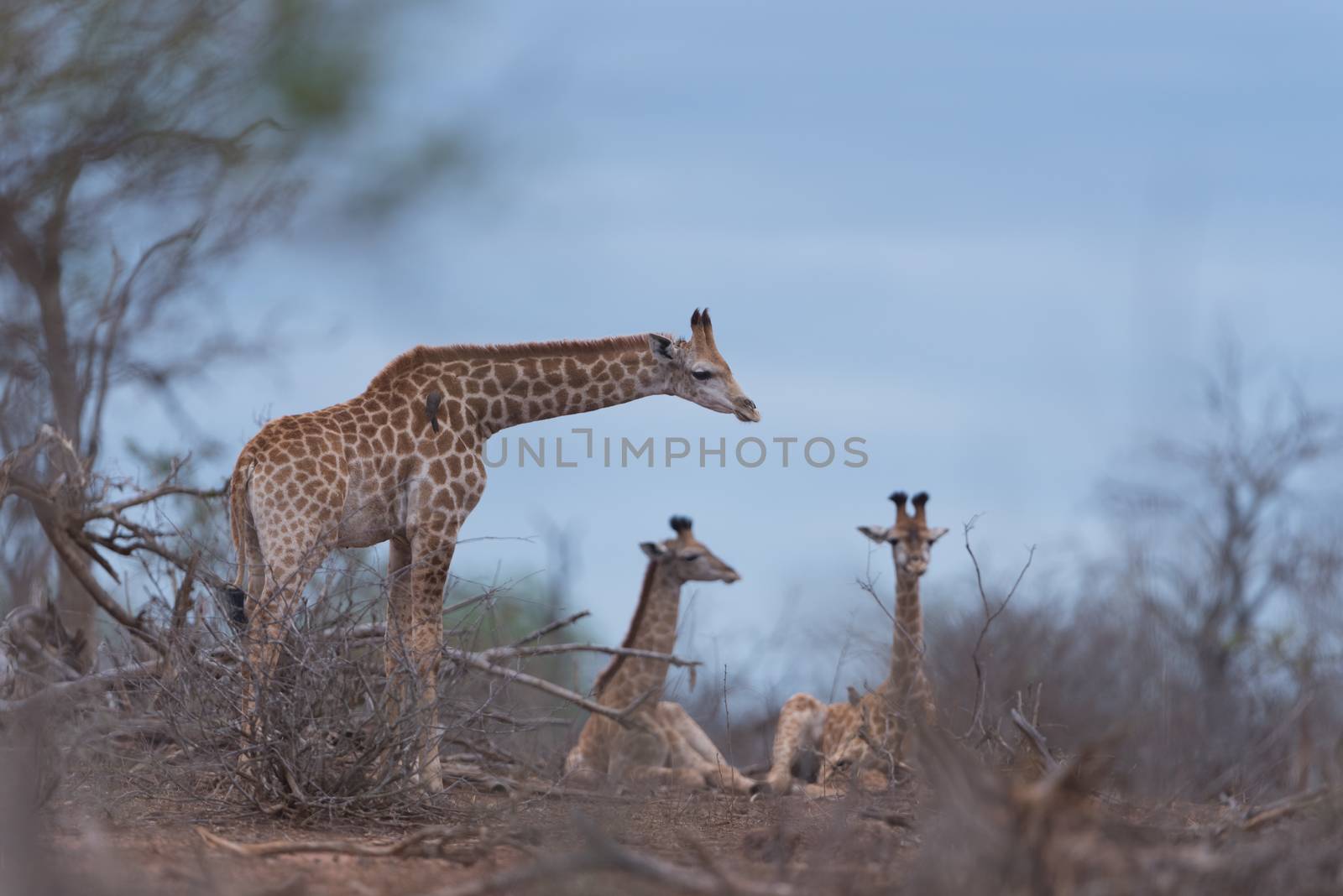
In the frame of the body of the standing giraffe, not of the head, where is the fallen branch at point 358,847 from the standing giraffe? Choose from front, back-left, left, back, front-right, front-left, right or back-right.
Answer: right

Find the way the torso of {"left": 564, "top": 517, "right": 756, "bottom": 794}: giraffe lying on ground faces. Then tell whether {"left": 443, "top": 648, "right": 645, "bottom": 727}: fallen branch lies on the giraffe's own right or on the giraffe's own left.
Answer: on the giraffe's own right

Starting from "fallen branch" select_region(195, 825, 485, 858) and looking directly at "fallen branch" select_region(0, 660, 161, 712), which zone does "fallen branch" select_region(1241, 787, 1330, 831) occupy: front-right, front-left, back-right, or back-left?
back-right

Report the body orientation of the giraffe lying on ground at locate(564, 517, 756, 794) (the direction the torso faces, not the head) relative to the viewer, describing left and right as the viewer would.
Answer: facing to the right of the viewer

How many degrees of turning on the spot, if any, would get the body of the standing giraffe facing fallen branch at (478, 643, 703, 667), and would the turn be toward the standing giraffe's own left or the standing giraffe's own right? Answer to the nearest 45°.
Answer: approximately 45° to the standing giraffe's own left

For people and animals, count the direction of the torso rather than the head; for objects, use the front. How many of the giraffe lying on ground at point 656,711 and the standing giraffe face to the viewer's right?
2

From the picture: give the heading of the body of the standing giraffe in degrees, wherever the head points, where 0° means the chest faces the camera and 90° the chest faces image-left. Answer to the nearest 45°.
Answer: approximately 270°

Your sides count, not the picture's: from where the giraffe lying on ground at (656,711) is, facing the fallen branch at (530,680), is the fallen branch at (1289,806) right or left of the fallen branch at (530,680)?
left

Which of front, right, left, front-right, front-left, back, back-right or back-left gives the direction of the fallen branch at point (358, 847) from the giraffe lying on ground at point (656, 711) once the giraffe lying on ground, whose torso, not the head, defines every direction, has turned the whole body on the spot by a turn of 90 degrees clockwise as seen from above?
front

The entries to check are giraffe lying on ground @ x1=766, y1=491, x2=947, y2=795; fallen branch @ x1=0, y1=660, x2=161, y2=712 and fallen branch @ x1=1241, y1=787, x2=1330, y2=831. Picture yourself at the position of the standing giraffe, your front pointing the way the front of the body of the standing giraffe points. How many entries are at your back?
1

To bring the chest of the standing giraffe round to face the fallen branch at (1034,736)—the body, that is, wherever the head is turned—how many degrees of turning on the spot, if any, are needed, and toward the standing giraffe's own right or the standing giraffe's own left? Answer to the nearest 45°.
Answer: approximately 45° to the standing giraffe's own right
